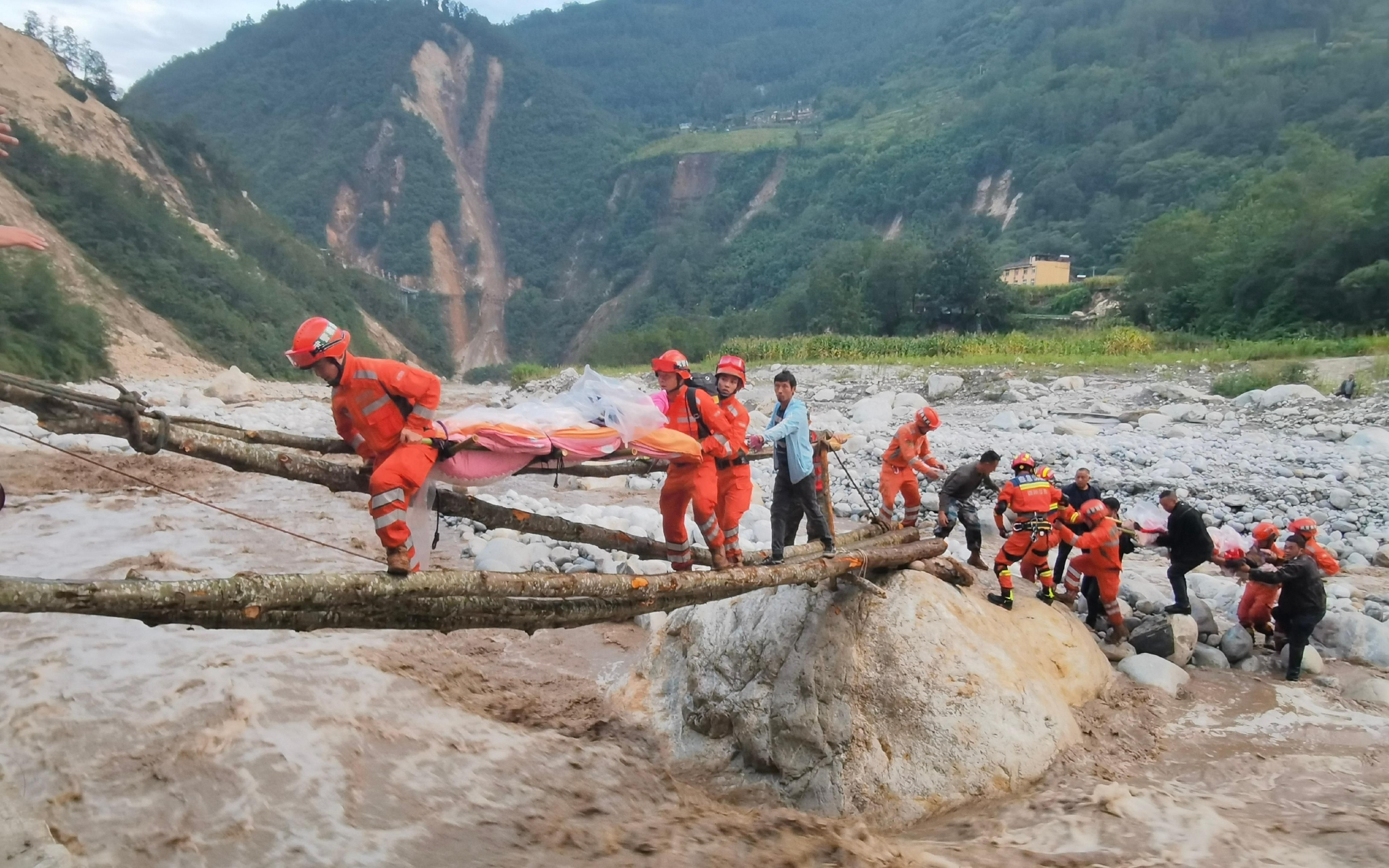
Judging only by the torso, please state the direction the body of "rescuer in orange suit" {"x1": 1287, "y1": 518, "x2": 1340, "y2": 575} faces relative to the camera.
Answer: to the viewer's left

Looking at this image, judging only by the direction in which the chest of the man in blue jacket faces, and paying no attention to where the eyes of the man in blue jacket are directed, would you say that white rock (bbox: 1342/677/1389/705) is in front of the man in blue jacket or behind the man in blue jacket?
behind

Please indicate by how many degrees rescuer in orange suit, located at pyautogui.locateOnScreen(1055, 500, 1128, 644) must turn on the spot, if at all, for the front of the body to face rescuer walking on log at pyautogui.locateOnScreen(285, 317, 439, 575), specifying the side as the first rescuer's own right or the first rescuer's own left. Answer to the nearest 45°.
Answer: approximately 45° to the first rescuer's own left

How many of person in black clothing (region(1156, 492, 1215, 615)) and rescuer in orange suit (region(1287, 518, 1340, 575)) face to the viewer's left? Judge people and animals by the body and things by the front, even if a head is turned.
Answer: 2

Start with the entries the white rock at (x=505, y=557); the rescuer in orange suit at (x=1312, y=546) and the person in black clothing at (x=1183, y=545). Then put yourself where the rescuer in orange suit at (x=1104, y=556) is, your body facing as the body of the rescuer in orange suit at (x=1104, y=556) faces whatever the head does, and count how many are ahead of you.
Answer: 1

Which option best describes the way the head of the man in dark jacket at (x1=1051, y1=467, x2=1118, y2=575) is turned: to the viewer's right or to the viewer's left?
to the viewer's left

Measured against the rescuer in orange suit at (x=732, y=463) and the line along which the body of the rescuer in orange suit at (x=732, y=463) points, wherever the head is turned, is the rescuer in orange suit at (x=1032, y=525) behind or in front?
behind

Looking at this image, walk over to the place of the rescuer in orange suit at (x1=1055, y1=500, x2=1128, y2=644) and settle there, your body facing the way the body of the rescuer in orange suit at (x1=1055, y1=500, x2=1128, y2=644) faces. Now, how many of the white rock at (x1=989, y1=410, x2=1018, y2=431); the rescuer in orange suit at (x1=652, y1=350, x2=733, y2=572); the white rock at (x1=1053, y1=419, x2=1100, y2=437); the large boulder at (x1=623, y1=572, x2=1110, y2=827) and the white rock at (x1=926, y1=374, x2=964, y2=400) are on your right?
3

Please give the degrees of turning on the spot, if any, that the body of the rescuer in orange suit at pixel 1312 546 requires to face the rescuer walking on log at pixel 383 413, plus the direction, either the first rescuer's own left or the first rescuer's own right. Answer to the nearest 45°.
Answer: approximately 45° to the first rescuer's own left

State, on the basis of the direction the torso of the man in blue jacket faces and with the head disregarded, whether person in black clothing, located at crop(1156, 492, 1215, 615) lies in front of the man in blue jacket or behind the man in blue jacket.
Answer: behind

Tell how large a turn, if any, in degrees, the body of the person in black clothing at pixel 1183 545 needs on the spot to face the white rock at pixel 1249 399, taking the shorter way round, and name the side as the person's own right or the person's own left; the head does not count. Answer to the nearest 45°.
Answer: approximately 90° to the person's own right

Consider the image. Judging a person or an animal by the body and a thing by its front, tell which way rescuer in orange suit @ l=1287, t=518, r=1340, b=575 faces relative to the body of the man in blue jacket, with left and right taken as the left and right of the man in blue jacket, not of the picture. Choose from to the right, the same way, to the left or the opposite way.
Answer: to the right

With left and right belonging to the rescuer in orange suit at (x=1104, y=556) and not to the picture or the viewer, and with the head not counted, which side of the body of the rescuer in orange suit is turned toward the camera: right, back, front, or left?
left

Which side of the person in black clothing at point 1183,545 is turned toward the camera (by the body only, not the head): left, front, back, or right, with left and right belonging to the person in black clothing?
left
